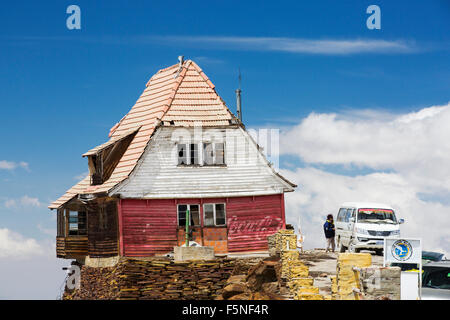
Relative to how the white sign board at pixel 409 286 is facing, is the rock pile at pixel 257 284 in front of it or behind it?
behind

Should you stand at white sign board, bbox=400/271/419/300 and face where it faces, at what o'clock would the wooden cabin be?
The wooden cabin is roughly at 5 o'clock from the white sign board.

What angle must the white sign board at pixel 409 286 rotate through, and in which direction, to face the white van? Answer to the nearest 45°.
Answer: approximately 180°

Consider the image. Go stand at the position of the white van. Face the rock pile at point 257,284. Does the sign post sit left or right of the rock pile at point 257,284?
left

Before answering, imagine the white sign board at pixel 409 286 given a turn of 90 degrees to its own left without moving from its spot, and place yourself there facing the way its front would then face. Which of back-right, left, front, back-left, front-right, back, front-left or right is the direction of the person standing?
left

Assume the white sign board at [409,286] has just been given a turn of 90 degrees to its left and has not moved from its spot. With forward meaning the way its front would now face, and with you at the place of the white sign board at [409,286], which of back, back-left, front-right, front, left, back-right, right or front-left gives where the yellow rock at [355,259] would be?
back-left

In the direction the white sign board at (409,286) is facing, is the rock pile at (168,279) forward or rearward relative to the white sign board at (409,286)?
rearward

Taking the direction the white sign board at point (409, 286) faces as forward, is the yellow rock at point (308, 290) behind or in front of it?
behind

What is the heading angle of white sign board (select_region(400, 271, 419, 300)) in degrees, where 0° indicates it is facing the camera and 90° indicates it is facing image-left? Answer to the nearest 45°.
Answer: approximately 0°
